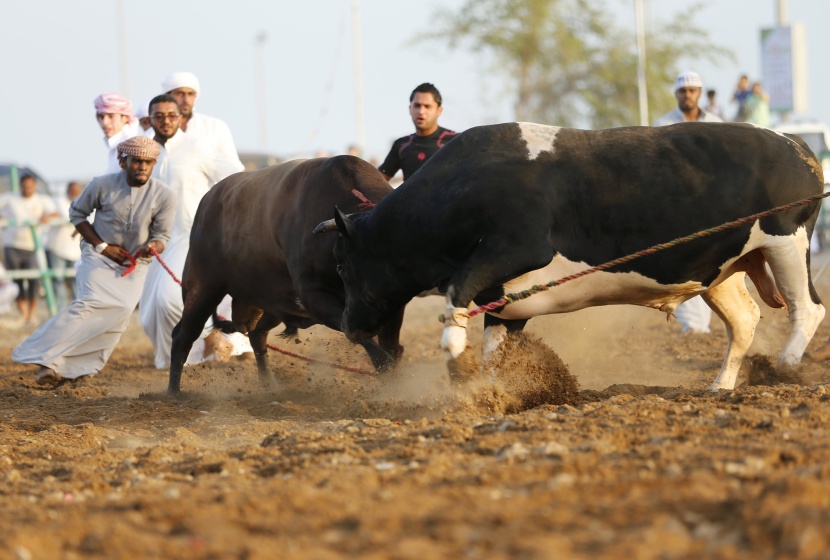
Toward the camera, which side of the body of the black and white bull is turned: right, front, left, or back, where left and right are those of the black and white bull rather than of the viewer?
left

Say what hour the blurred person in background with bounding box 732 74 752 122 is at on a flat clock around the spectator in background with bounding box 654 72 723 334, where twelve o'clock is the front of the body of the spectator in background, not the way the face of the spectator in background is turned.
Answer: The blurred person in background is roughly at 6 o'clock from the spectator in background.

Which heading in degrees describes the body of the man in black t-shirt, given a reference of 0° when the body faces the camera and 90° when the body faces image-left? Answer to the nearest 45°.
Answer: approximately 0°

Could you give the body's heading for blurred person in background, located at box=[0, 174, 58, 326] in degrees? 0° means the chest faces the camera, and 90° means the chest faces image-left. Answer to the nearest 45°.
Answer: approximately 0°

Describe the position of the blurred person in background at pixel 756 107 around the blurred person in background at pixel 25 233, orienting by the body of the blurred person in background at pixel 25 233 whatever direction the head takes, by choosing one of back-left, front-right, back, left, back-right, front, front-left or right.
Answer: left

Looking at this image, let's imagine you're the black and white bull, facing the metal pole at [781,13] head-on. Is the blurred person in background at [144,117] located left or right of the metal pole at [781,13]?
left

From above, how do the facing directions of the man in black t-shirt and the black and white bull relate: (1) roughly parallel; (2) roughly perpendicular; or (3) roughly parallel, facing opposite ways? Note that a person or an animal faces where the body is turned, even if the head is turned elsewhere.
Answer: roughly perpendicular

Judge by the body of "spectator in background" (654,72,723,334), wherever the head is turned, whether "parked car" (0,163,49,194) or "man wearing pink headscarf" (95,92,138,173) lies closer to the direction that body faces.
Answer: the man wearing pink headscarf

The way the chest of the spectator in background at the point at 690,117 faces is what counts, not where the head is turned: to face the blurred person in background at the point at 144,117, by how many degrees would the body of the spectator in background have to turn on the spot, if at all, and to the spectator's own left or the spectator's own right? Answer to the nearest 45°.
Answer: approximately 90° to the spectator's own right

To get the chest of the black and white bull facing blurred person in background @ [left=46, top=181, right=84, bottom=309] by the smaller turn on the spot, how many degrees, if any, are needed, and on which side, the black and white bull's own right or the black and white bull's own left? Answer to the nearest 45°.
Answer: approximately 45° to the black and white bull's own right
